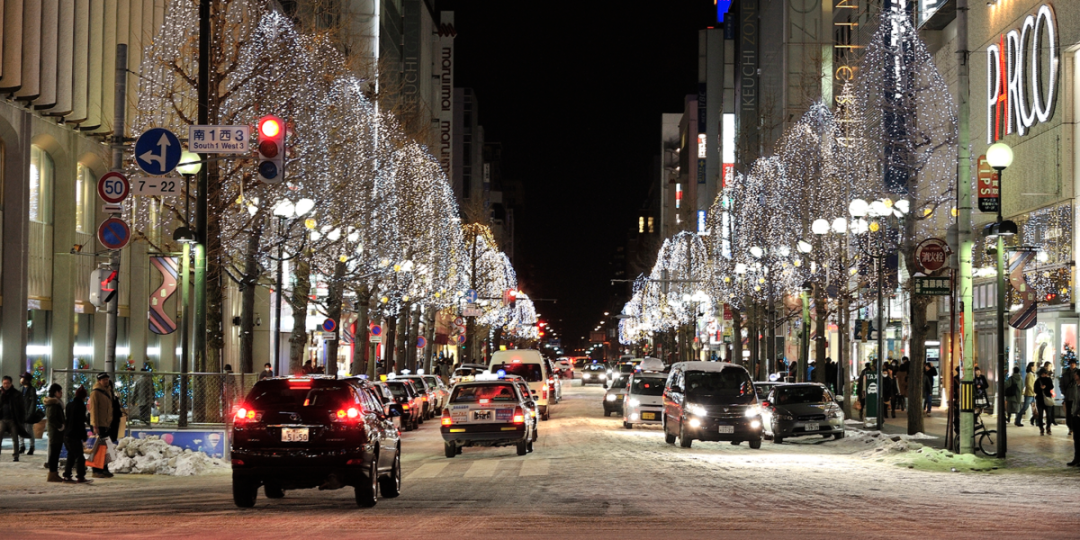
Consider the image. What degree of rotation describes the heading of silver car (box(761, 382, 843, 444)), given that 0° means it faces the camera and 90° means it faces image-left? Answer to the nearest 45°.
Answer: approximately 0°

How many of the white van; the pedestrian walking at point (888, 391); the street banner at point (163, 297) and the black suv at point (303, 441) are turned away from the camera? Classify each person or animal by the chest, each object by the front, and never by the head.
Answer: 2

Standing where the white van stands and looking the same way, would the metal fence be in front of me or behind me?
behind

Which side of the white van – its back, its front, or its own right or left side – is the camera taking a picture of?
back

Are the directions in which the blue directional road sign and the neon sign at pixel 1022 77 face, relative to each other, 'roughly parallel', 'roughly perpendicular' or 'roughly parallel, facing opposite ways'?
roughly perpendicular
